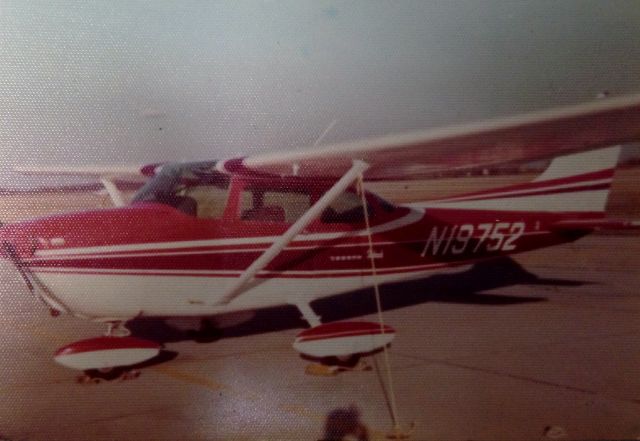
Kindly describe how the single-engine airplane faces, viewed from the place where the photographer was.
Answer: facing the viewer and to the left of the viewer
